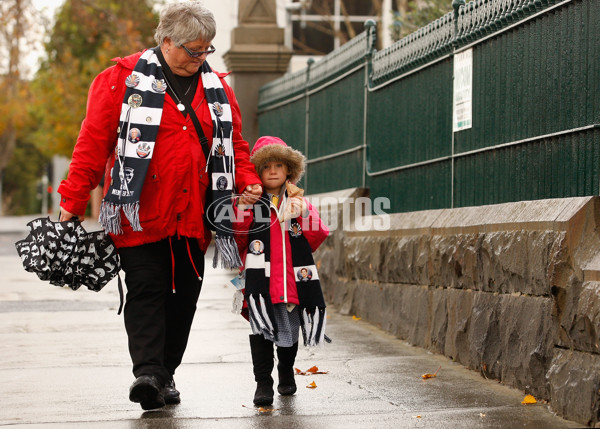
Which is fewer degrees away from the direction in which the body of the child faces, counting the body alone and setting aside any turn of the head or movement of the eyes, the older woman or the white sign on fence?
the older woman

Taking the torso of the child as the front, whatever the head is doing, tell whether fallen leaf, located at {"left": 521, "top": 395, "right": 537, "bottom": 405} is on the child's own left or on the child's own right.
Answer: on the child's own left

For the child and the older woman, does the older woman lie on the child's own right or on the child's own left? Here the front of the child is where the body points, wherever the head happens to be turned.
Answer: on the child's own right

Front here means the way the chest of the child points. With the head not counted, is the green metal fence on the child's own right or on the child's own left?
on the child's own left

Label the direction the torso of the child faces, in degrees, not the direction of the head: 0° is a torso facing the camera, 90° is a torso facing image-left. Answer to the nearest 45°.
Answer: approximately 0°

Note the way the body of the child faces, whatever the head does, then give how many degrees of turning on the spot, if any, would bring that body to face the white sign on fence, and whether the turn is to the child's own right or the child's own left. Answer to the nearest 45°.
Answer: approximately 135° to the child's own left
